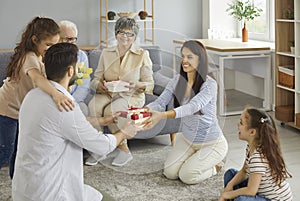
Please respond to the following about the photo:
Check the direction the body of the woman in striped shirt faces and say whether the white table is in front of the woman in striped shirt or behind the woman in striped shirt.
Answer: behind

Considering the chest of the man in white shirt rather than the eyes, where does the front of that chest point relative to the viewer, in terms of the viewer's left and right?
facing away from the viewer and to the right of the viewer

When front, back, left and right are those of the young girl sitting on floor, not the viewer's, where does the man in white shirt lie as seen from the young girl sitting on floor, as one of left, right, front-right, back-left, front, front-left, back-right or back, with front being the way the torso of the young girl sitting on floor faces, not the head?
front-left

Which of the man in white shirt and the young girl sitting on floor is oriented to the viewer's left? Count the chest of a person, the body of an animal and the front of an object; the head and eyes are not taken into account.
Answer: the young girl sitting on floor

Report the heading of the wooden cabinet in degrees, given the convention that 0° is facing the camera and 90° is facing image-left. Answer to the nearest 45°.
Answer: approximately 45°

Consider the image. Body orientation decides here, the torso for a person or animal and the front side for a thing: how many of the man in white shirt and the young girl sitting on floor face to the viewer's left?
1

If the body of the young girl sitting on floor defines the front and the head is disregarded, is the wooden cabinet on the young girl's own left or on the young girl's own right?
on the young girl's own right

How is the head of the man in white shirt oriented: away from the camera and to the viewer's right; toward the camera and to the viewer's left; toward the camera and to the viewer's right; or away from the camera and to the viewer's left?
away from the camera and to the viewer's right

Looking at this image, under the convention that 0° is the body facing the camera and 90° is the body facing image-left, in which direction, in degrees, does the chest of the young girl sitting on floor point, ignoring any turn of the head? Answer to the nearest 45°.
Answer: approximately 90°
